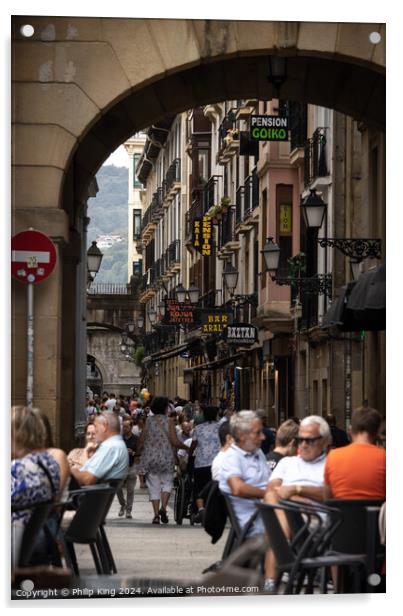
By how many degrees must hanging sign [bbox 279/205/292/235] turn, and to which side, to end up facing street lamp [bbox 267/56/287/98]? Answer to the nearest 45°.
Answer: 0° — it already faces it

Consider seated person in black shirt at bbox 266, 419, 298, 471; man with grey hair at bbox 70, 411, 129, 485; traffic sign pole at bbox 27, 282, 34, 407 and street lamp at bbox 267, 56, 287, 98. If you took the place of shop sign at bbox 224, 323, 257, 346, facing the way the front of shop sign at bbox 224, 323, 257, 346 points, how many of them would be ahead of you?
4

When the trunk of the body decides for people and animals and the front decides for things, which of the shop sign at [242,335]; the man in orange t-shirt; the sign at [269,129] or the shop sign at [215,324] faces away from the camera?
the man in orange t-shirt

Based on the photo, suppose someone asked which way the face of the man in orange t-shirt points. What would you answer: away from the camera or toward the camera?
away from the camera

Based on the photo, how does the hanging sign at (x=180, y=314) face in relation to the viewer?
toward the camera

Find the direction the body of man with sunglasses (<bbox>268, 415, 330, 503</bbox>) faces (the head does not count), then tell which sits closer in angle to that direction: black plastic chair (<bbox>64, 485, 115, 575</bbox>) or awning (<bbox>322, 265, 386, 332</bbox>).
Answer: the black plastic chair

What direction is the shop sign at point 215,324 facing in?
toward the camera

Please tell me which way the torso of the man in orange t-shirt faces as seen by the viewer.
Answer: away from the camera

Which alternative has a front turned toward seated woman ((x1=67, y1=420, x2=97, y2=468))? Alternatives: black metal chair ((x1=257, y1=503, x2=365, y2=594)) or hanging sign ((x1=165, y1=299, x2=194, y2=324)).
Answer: the hanging sign

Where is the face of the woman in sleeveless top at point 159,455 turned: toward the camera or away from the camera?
away from the camera

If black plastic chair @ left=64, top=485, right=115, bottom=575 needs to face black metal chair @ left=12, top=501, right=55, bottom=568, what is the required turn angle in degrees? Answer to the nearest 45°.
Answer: approximately 135° to its left

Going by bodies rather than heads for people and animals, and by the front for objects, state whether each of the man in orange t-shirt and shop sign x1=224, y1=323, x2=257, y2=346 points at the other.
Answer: yes

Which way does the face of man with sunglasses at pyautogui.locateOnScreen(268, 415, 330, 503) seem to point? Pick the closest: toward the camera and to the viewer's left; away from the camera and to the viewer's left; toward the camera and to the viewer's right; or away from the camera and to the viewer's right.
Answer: toward the camera and to the viewer's left

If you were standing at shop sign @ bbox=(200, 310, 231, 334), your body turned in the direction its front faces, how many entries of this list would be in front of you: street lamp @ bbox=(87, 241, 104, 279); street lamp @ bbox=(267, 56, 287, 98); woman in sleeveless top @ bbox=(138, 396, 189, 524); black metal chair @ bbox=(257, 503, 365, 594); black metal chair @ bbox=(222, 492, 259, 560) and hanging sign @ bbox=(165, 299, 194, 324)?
5
